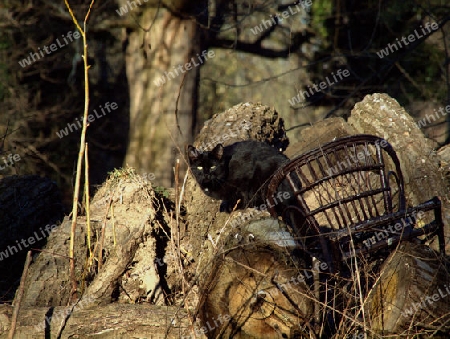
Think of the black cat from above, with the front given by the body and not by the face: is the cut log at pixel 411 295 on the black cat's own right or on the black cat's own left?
on the black cat's own left

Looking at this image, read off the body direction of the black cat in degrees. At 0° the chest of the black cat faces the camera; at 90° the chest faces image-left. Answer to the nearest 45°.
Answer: approximately 45°

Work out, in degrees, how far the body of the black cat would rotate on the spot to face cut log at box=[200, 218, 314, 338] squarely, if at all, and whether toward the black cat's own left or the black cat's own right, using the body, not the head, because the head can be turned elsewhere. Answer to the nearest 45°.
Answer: approximately 45° to the black cat's own left
